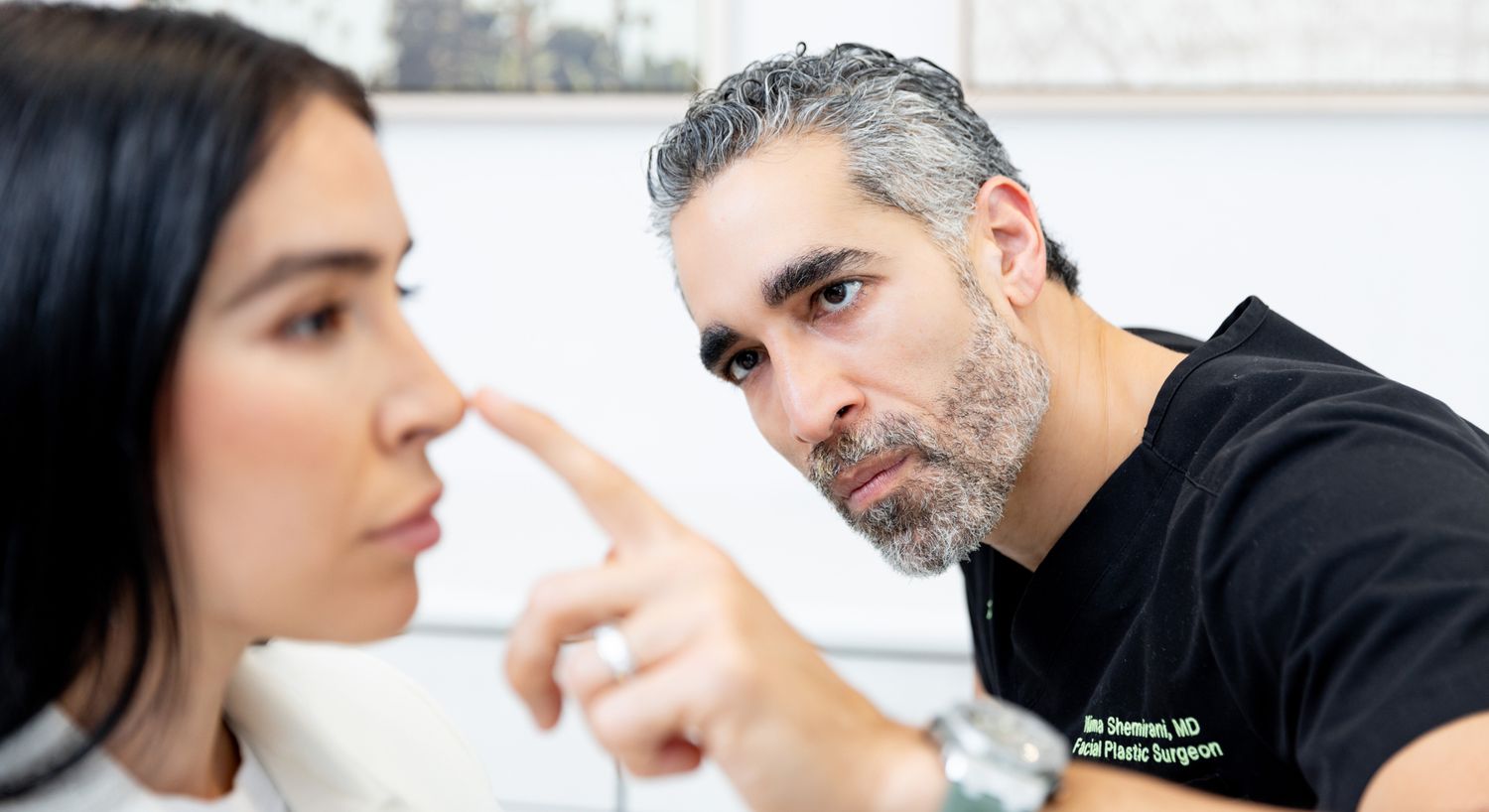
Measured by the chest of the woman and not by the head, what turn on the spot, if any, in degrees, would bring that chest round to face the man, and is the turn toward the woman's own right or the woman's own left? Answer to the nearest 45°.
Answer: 0° — they already face them

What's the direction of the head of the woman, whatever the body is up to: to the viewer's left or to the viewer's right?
to the viewer's right

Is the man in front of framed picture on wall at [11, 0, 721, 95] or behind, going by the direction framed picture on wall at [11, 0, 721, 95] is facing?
in front

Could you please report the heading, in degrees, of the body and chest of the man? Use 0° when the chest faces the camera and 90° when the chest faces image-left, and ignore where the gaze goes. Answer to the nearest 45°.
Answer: approximately 45°

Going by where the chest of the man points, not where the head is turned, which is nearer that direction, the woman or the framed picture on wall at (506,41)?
the woman

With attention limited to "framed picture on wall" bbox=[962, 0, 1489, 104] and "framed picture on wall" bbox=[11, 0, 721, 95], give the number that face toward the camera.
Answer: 2

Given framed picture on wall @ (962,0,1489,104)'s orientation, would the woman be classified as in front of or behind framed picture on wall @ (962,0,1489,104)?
in front

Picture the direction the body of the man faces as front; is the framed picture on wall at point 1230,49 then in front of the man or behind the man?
behind

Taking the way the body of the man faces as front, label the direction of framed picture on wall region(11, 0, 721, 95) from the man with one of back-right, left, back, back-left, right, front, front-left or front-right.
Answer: right

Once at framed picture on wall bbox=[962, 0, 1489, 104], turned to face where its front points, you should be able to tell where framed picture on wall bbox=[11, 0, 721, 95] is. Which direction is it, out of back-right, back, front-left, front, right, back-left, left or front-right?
right

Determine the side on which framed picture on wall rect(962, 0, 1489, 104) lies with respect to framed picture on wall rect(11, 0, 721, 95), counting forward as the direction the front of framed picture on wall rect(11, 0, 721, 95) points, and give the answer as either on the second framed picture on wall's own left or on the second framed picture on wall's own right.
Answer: on the second framed picture on wall's own left

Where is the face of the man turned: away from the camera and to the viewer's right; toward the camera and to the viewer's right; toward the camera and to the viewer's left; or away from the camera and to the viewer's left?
toward the camera and to the viewer's left

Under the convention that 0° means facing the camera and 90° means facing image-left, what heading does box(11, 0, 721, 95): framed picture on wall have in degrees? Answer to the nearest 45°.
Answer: approximately 0°
